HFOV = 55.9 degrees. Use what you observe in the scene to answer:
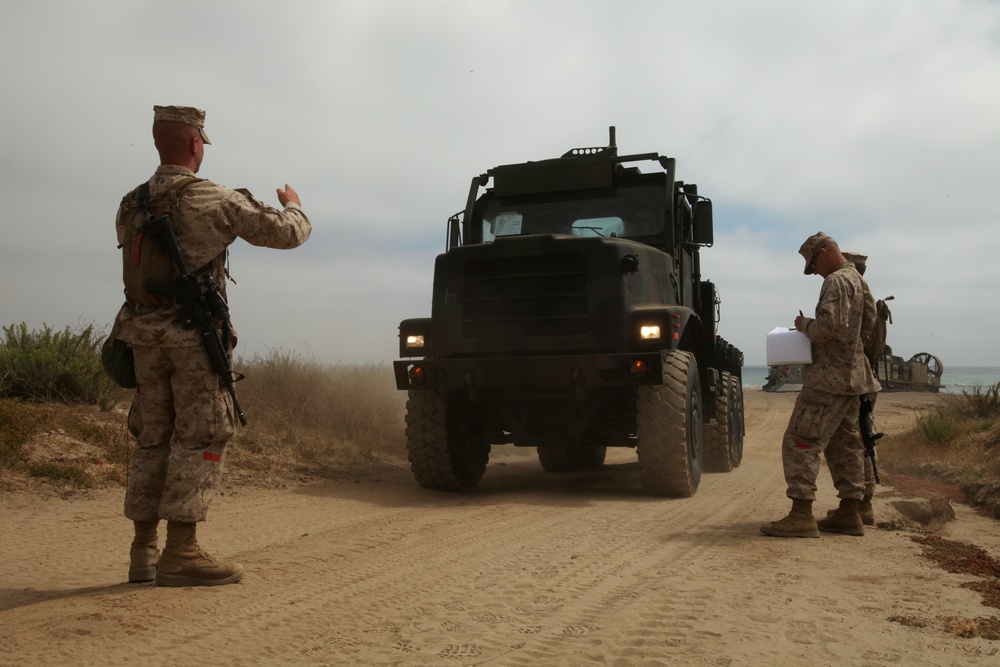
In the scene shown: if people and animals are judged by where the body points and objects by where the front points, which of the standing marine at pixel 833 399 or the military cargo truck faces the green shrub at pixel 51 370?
the standing marine

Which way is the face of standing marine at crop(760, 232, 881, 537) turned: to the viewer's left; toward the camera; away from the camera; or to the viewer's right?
to the viewer's left

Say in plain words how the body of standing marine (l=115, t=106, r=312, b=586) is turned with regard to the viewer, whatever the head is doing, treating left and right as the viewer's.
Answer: facing away from the viewer and to the right of the viewer

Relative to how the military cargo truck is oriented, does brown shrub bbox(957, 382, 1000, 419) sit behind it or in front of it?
behind

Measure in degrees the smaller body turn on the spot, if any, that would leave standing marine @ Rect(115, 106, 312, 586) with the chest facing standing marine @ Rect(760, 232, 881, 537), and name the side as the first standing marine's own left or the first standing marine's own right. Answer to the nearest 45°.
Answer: approximately 45° to the first standing marine's own right

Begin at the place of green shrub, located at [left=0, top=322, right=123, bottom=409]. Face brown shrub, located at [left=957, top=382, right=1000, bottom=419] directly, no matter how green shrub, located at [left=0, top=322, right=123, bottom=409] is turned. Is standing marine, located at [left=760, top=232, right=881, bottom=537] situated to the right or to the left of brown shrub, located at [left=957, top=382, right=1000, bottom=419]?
right

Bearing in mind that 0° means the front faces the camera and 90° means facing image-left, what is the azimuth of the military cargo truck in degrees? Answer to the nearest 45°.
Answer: approximately 0°

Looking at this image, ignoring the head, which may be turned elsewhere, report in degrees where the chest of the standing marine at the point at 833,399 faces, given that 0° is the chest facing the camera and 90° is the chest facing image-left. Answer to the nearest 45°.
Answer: approximately 90°

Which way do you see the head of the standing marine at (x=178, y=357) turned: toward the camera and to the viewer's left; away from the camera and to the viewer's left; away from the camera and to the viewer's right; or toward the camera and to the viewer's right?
away from the camera and to the viewer's right

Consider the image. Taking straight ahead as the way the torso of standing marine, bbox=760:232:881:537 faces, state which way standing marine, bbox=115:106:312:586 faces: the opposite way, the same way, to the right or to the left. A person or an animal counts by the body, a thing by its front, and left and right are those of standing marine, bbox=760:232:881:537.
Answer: to the right

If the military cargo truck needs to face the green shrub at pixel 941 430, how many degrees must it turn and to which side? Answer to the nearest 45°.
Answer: approximately 135° to its left

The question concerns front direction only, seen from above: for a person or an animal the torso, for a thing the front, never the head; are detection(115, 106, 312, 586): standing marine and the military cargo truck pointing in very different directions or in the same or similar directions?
very different directions

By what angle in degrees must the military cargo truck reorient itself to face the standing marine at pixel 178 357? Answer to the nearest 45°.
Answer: approximately 45° to its right
